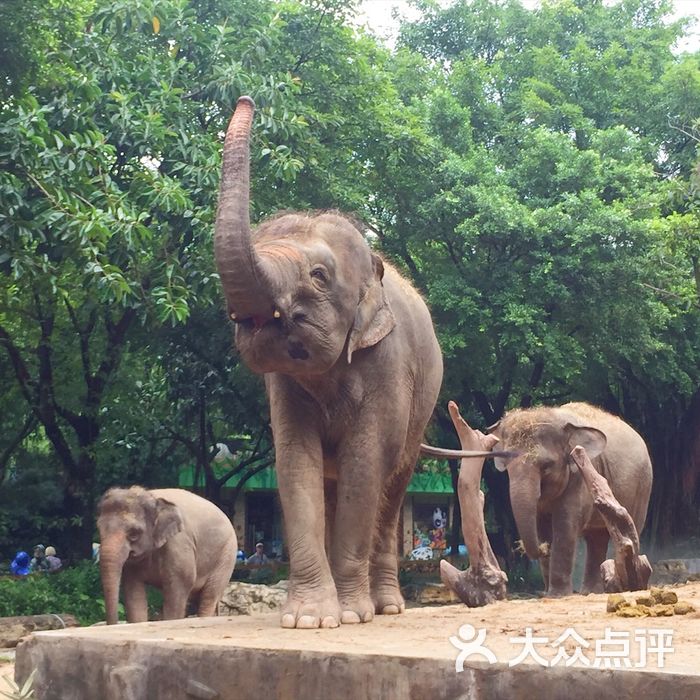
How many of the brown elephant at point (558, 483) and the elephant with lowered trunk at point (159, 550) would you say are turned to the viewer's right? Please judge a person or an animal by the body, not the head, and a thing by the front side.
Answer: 0

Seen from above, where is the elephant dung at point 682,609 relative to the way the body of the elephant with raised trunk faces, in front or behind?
behind

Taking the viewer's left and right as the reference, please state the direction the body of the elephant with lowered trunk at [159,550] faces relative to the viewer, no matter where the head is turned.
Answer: facing the viewer and to the left of the viewer

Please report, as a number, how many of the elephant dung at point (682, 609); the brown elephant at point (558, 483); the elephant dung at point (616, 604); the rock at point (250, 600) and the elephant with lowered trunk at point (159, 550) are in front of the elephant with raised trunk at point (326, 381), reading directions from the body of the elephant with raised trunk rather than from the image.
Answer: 0

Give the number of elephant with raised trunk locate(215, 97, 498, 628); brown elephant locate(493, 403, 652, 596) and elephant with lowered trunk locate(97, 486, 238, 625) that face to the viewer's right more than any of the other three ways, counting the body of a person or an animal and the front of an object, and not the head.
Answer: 0

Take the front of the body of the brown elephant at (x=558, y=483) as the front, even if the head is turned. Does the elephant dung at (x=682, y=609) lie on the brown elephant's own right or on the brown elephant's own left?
on the brown elephant's own left

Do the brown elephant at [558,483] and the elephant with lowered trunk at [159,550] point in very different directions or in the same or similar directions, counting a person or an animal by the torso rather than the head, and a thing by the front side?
same or similar directions

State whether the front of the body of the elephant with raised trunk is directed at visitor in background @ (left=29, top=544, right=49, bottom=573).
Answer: no

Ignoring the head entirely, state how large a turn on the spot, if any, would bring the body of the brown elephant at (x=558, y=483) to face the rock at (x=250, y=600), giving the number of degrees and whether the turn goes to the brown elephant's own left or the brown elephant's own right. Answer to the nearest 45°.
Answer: approximately 90° to the brown elephant's own right

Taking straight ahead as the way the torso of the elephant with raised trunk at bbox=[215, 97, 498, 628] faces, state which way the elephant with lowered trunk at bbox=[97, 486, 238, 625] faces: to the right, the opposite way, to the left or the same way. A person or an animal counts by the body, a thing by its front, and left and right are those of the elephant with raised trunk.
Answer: the same way

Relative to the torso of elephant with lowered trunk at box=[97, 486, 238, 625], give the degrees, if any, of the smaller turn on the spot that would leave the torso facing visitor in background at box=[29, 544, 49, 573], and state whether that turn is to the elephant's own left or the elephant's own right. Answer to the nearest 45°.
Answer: approximately 135° to the elephant's own right

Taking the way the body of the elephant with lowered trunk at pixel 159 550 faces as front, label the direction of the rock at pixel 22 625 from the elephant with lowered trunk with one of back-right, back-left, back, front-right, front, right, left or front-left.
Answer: right

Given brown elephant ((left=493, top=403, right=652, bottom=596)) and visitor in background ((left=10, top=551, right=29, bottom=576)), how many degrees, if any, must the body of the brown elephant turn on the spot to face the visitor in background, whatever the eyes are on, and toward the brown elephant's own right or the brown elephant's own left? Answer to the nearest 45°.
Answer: approximately 90° to the brown elephant's own right

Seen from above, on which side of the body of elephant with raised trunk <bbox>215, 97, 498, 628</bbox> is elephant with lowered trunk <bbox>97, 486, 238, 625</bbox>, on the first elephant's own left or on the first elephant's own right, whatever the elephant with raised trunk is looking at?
on the first elephant's own right
